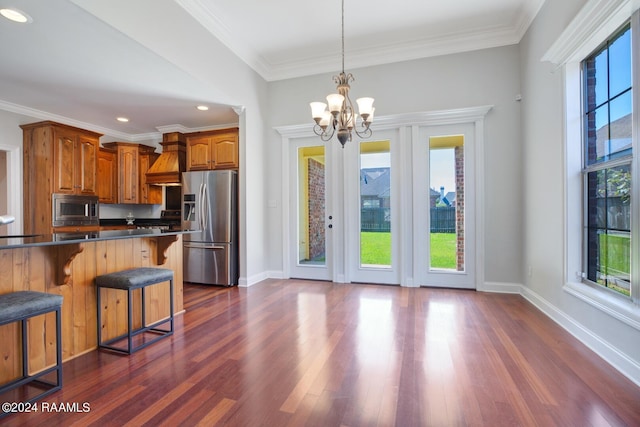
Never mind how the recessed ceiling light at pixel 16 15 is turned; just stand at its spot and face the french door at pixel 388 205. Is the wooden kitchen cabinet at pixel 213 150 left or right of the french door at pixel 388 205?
left

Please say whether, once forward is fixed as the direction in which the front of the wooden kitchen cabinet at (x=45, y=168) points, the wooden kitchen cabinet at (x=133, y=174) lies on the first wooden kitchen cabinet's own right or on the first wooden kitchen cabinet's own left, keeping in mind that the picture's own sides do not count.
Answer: on the first wooden kitchen cabinet's own left

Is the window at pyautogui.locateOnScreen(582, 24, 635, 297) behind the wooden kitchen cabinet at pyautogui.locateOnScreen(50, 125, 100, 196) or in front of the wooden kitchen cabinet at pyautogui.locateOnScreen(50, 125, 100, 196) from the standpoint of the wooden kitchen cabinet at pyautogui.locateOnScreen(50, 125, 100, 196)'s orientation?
in front

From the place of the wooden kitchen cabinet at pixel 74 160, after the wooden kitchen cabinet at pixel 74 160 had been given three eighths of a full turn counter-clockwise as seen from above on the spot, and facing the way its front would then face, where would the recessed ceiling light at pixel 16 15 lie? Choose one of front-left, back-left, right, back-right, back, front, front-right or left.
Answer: back

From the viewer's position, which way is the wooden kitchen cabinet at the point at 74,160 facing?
facing the viewer and to the right of the viewer

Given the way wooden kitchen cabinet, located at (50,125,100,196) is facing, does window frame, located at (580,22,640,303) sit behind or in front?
in front
